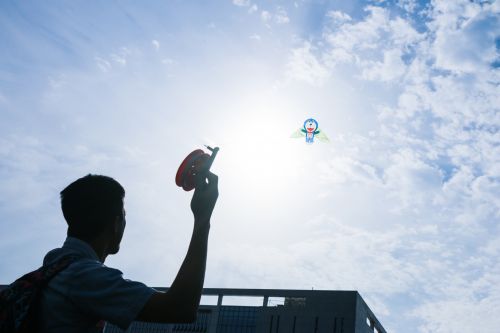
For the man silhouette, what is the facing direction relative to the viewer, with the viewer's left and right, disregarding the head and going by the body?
facing away from the viewer and to the right of the viewer
